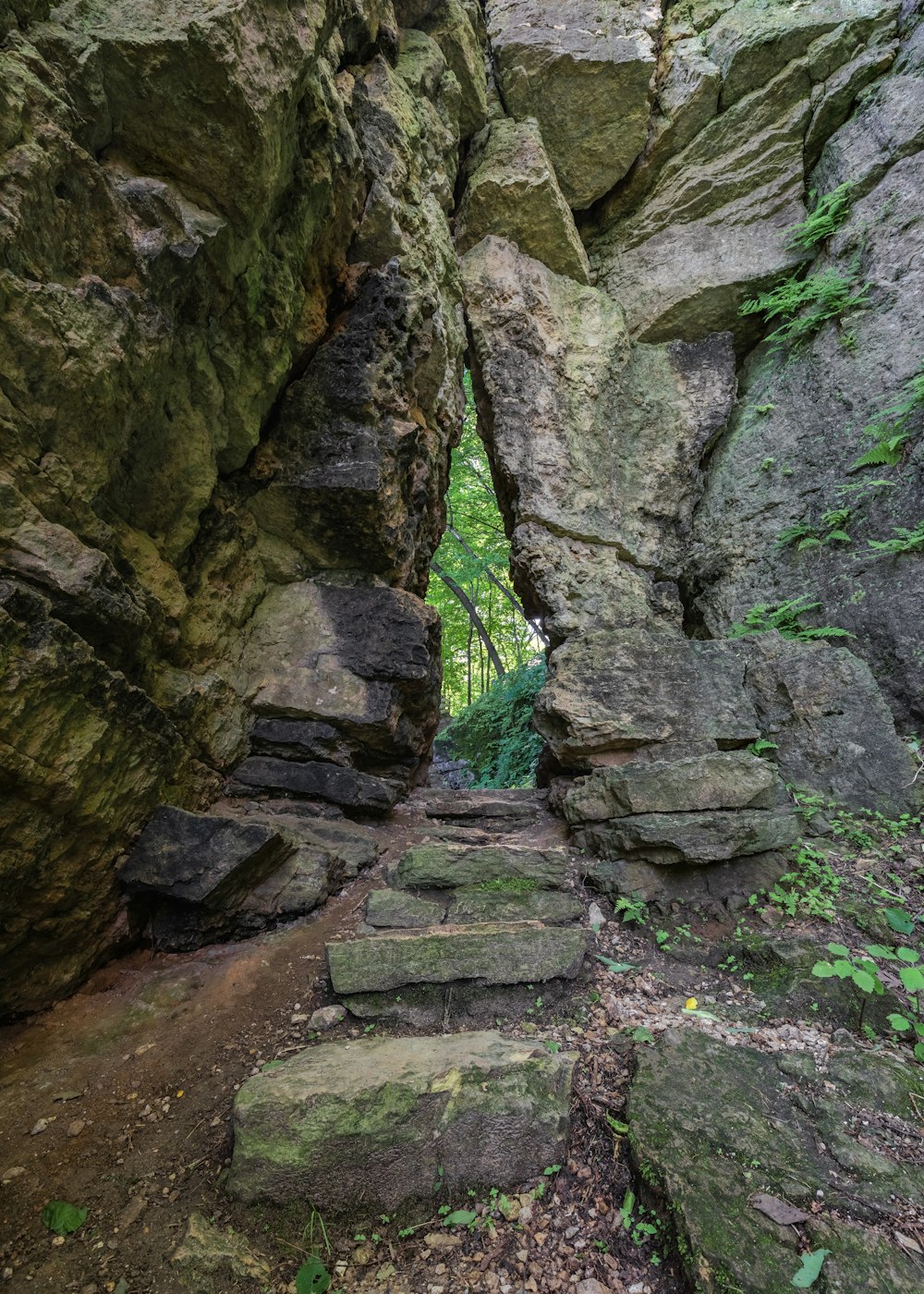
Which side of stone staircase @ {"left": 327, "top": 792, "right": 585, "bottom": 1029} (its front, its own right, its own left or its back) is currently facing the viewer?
front

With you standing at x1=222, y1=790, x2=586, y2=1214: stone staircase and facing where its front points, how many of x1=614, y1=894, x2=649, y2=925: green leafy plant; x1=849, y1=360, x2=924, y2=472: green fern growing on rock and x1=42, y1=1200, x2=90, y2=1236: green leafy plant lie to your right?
1

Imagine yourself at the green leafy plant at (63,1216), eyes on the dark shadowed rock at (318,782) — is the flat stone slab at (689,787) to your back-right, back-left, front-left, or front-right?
front-right

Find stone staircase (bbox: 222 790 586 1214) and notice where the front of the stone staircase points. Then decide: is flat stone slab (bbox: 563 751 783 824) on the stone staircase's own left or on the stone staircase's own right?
on the stone staircase's own left

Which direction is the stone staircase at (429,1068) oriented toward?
toward the camera

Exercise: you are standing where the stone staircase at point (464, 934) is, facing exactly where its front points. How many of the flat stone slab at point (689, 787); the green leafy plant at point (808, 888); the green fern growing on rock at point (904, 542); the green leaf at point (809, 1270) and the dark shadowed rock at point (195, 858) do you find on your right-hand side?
1

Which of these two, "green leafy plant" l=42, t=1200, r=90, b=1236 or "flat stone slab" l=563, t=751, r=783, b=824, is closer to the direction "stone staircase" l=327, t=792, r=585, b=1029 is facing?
the green leafy plant

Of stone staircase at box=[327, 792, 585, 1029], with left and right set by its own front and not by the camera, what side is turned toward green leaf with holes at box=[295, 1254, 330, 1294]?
front

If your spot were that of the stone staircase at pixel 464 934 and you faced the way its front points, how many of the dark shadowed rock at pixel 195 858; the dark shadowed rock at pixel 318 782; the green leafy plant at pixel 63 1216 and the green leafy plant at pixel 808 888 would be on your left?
1

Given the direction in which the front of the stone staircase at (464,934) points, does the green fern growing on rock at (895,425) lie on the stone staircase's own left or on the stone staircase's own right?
on the stone staircase's own left

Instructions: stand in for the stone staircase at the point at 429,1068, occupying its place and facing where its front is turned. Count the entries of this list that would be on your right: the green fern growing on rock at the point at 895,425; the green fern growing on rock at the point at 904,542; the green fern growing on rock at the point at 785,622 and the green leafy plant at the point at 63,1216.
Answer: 1

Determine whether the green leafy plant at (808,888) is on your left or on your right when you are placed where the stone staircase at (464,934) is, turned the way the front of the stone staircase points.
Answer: on your left

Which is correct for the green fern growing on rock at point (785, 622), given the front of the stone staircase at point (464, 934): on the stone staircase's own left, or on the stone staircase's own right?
on the stone staircase's own left

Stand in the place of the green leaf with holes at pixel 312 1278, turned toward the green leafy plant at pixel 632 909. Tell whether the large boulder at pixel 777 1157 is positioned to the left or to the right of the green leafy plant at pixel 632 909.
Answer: right
